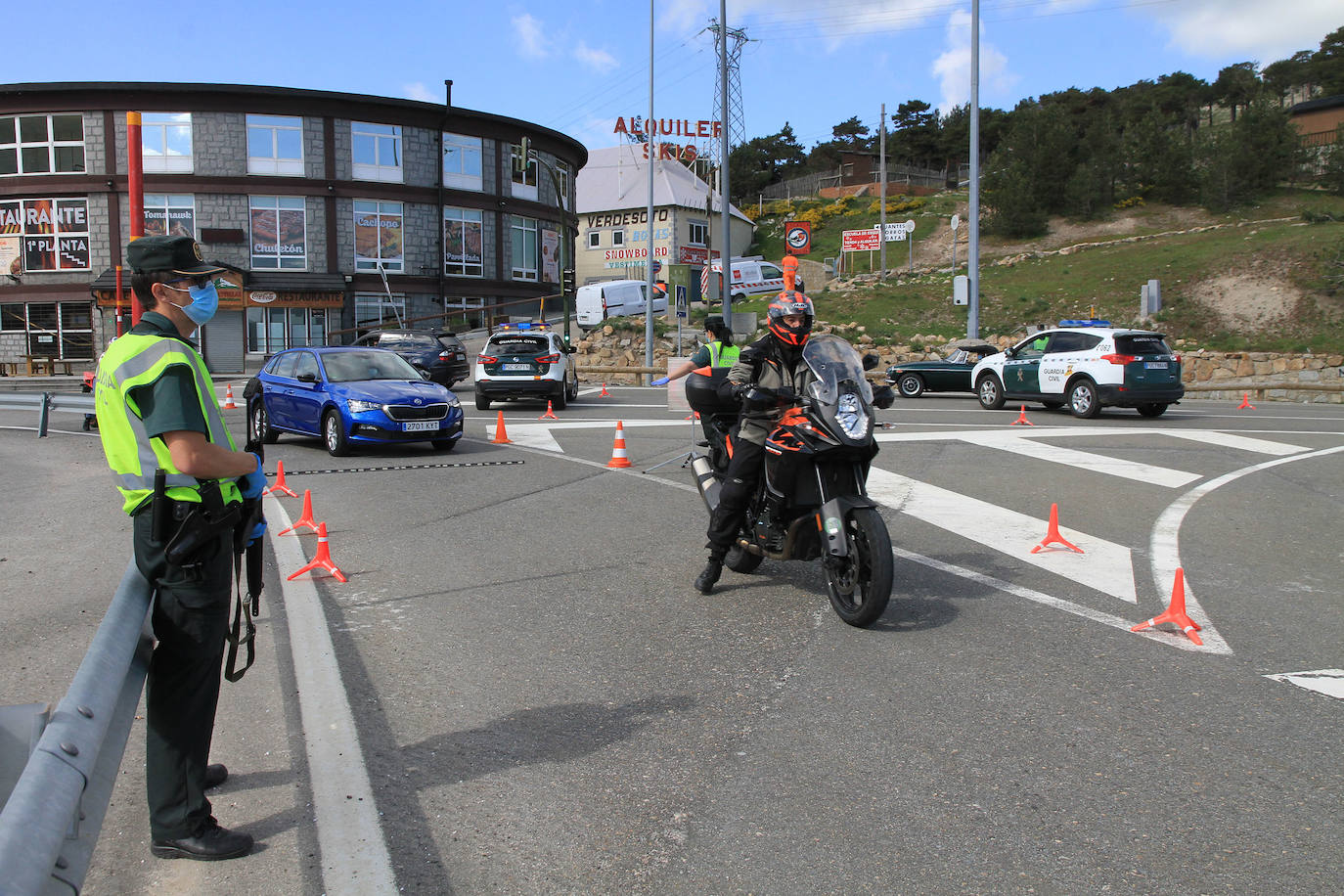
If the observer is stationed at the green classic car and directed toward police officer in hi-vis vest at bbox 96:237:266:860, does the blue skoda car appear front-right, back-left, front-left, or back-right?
front-right

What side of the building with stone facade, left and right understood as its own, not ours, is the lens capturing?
front

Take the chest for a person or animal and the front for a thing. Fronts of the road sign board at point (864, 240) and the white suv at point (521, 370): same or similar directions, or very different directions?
very different directions

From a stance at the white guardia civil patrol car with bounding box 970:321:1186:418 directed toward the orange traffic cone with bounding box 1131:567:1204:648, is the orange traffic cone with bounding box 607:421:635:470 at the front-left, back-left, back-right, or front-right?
front-right

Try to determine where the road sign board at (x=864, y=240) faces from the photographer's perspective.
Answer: facing the viewer

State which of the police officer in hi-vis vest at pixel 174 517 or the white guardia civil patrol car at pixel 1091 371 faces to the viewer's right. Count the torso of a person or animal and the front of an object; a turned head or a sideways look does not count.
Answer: the police officer in hi-vis vest

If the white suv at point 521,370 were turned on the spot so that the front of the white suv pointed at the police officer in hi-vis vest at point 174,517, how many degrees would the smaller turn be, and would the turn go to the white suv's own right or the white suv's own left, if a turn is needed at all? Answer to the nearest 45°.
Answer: approximately 180°

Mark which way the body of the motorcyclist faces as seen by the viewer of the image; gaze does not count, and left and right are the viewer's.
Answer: facing the viewer and to the right of the viewer

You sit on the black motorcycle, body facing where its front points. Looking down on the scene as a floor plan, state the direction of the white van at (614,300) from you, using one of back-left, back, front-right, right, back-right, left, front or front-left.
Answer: back-left

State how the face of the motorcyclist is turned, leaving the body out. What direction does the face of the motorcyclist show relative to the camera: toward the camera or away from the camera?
toward the camera

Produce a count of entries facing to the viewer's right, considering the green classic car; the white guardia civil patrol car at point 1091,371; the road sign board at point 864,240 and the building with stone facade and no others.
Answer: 0

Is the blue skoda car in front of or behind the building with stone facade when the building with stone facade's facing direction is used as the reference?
in front

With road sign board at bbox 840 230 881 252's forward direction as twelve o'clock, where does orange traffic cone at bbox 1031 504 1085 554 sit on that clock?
The orange traffic cone is roughly at 12 o'clock from the road sign board.

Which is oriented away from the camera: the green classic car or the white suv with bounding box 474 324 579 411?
the white suv

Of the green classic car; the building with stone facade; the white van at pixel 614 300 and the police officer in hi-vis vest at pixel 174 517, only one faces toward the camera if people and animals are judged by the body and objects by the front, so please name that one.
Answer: the building with stone facade

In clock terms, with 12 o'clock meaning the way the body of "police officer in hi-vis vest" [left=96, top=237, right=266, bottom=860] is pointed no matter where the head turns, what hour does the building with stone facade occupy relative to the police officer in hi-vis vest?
The building with stone facade is roughly at 9 o'clock from the police officer in hi-vis vest.

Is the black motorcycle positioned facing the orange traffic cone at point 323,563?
no

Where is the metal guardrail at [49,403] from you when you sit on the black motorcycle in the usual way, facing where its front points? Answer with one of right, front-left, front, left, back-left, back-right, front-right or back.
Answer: back

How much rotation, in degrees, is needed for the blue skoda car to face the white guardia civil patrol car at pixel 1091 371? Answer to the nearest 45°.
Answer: approximately 45° to its left

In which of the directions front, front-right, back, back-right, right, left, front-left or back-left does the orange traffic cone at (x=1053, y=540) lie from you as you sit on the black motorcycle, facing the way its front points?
left
